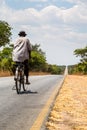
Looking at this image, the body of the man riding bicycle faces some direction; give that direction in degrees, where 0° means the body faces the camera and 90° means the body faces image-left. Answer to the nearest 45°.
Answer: approximately 180°
